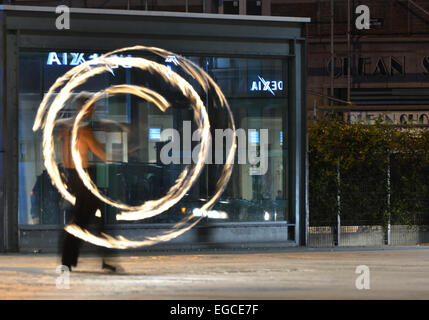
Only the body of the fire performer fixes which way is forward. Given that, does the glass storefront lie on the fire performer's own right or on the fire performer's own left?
on the fire performer's own left

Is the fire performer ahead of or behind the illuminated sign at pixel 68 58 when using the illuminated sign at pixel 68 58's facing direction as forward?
ahead

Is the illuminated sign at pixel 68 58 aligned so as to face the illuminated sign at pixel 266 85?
no

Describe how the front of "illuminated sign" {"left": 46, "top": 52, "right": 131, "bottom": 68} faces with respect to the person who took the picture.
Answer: facing the viewer

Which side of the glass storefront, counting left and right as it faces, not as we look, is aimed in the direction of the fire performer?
front
